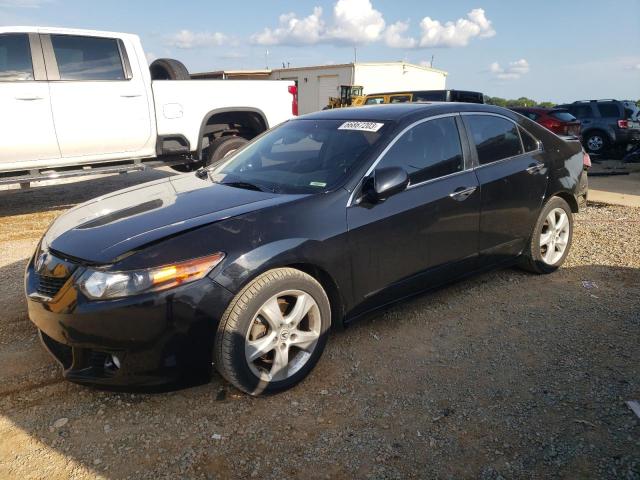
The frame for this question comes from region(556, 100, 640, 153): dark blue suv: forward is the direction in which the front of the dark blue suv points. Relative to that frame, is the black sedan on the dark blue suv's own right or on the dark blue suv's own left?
on the dark blue suv's own left

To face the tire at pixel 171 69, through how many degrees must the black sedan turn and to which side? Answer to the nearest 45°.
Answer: approximately 135° to its right

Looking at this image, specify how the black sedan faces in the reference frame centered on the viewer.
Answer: facing the viewer and to the left of the viewer

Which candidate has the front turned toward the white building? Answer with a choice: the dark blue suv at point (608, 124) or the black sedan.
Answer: the dark blue suv

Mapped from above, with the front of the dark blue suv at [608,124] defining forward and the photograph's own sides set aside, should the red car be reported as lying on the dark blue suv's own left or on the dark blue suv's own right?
on the dark blue suv's own left

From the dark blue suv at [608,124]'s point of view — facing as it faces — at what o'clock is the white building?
The white building is roughly at 12 o'clock from the dark blue suv.

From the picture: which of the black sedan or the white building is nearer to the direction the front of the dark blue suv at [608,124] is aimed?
the white building

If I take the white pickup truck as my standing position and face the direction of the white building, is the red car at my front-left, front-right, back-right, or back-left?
front-right

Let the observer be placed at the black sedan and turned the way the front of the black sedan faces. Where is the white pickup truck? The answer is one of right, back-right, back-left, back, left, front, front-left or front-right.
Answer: right

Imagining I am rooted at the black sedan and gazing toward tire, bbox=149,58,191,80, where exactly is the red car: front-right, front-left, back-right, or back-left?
front-right

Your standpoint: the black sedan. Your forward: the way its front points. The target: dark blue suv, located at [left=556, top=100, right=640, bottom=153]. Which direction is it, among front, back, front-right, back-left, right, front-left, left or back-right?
back

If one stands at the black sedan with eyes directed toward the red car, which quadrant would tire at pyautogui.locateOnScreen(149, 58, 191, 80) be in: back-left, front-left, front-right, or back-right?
front-left

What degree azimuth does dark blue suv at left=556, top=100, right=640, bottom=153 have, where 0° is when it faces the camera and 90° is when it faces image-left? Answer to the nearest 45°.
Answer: approximately 135°

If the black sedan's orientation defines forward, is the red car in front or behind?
behind

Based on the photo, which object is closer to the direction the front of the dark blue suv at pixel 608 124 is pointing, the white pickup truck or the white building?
the white building
